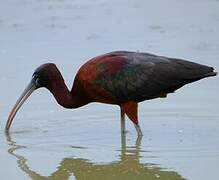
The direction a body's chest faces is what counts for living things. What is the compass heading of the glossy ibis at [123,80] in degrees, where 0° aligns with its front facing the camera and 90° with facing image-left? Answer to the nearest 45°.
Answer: approximately 90°
